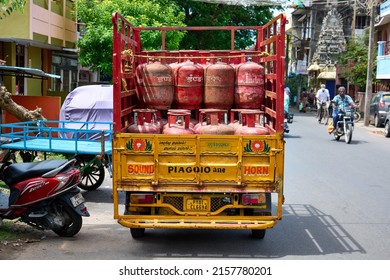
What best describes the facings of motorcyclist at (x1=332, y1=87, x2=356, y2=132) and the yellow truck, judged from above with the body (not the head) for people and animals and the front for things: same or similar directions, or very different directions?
very different directions

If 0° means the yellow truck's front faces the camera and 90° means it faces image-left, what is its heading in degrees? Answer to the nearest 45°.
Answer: approximately 180°

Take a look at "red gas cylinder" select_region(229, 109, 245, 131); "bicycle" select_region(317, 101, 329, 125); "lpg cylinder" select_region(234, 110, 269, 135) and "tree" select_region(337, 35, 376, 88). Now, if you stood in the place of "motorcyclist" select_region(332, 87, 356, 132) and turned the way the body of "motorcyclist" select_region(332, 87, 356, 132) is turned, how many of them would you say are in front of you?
2

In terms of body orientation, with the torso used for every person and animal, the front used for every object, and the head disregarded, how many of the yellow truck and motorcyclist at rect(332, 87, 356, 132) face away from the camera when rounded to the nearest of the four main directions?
1

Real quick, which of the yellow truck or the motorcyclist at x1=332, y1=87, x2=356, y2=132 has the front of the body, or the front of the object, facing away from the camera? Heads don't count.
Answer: the yellow truck

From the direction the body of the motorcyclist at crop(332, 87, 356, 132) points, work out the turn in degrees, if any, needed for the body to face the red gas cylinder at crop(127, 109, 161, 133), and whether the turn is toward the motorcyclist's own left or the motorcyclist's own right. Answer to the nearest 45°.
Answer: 0° — they already face it

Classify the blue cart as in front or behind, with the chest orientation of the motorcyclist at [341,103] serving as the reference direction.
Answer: in front

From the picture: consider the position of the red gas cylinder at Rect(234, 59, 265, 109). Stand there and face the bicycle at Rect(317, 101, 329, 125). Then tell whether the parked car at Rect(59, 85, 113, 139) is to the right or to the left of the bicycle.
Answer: left

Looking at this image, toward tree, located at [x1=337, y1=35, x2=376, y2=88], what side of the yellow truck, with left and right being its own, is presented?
front

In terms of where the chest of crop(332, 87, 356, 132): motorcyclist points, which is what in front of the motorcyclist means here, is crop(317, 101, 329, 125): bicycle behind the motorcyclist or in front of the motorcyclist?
behind
